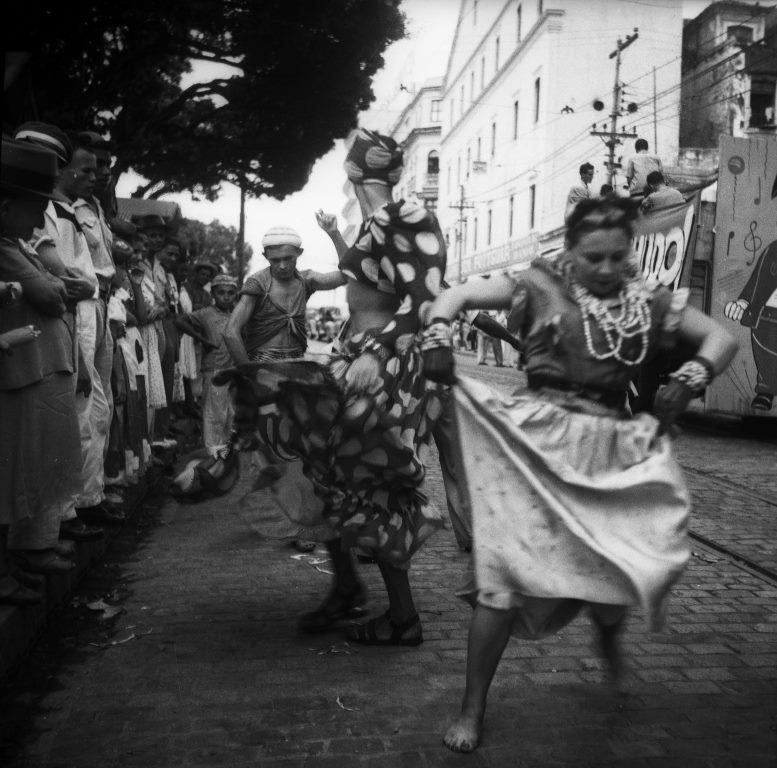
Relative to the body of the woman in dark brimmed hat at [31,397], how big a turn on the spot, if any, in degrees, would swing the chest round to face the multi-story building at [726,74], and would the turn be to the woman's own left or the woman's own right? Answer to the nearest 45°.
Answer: approximately 45° to the woman's own left

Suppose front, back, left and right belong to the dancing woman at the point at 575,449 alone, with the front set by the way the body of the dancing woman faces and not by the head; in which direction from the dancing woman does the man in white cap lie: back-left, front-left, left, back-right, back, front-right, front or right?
back-right

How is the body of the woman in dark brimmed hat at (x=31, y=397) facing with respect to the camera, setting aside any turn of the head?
to the viewer's right

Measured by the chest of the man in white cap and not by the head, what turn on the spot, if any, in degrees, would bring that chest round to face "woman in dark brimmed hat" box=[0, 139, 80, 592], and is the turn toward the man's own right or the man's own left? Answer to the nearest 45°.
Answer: approximately 45° to the man's own right

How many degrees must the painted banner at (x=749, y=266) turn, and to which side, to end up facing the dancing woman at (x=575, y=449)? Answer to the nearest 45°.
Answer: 0° — it already faces them

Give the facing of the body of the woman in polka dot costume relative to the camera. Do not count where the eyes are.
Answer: to the viewer's left

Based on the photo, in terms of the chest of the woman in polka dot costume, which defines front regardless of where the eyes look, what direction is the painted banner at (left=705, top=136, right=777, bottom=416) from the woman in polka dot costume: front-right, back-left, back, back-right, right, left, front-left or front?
back-right

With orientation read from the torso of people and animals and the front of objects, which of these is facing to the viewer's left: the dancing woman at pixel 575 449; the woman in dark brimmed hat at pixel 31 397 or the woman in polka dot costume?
the woman in polka dot costume

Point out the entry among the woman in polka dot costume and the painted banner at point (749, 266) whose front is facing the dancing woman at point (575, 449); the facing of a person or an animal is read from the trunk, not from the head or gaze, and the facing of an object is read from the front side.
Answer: the painted banner
